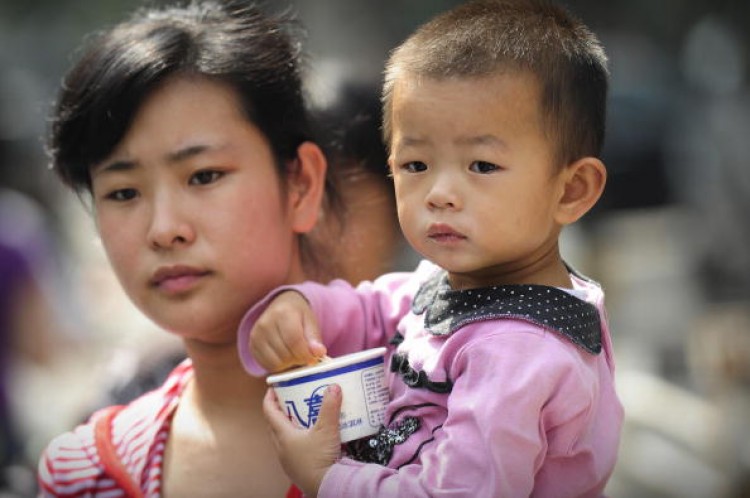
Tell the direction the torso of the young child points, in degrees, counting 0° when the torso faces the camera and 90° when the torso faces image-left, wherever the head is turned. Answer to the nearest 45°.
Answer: approximately 45°
